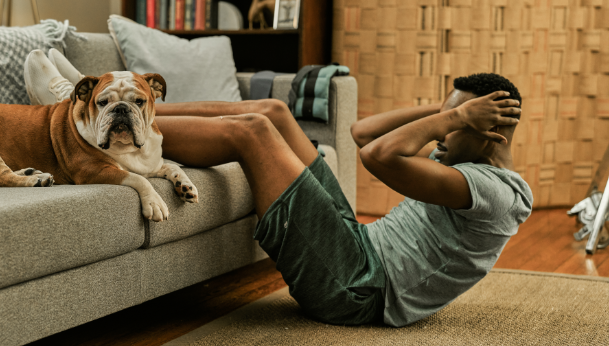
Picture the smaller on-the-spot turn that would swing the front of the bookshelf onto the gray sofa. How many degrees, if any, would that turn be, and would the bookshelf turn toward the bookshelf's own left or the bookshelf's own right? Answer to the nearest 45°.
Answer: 0° — it already faces it

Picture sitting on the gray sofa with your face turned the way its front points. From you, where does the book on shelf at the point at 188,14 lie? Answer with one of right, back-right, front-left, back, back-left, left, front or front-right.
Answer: back-left

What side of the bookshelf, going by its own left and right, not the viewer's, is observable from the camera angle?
front

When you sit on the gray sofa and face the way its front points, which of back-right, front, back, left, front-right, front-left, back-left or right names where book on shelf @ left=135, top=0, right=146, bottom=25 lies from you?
back-left

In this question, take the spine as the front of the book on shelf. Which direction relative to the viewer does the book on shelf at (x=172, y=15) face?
toward the camera

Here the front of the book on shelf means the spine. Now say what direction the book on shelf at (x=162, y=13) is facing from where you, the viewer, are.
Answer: facing the viewer

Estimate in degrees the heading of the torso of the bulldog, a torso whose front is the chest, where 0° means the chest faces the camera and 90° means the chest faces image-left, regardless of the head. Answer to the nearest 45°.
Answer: approximately 315°

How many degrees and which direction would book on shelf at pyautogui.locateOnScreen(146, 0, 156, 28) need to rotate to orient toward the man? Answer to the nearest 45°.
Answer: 0° — it already faces them
